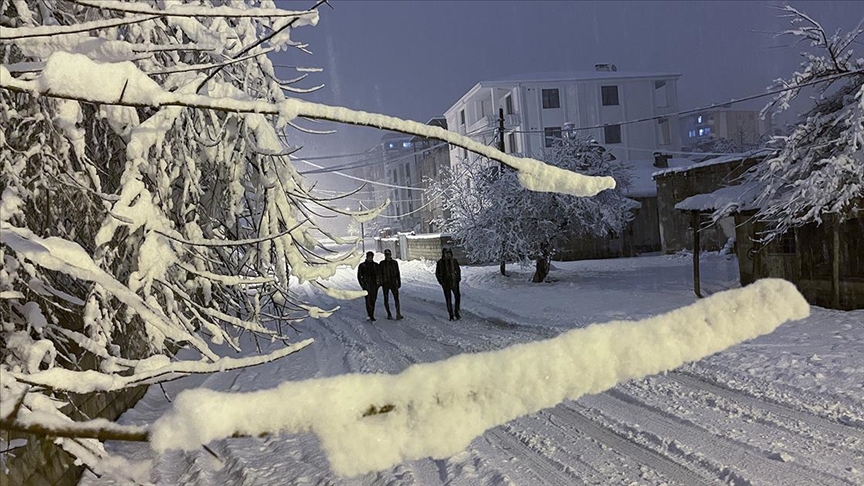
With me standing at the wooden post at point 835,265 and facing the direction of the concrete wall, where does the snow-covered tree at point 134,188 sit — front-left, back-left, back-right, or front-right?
back-left
